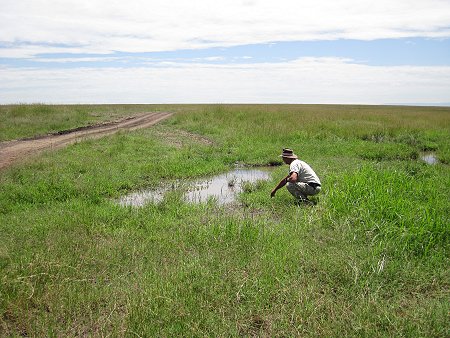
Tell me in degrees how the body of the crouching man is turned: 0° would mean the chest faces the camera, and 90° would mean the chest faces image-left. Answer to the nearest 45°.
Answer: approximately 90°
